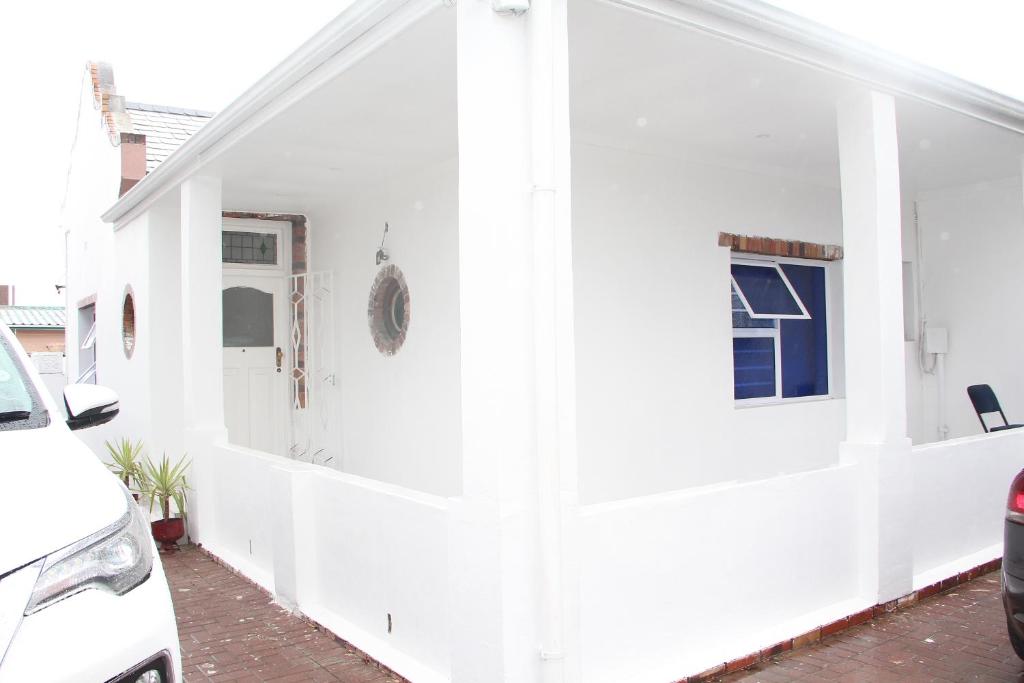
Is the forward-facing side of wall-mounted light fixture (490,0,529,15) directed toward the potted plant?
no

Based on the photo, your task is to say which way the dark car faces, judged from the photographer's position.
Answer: facing away from the viewer and to the right of the viewer

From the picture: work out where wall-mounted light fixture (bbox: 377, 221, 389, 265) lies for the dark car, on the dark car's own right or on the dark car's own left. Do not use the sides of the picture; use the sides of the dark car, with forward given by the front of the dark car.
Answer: on the dark car's own left

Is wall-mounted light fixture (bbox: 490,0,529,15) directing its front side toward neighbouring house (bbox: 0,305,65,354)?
no

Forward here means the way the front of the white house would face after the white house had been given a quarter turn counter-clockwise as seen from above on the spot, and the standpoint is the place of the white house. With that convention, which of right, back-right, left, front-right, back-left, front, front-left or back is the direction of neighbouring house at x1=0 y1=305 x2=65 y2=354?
back

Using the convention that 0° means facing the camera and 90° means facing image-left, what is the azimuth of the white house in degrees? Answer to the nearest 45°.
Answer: approximately 45°

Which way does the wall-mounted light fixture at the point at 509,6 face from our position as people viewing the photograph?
facing the viewer

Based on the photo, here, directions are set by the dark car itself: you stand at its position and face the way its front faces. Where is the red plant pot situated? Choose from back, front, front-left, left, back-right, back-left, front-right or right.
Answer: back-left

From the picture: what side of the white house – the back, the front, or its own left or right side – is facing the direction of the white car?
front

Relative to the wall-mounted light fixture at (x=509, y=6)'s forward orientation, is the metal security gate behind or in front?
behind

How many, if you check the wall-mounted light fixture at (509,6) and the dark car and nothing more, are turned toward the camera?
1

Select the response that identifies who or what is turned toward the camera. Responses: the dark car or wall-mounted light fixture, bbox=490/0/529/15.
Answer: the wall-mounted light fixture
